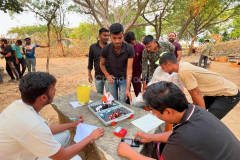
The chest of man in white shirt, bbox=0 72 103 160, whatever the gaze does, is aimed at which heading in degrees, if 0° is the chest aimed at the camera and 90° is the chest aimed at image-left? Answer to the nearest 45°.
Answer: approximately 225°

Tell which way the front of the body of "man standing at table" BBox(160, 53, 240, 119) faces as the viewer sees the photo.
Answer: to the viewer's left

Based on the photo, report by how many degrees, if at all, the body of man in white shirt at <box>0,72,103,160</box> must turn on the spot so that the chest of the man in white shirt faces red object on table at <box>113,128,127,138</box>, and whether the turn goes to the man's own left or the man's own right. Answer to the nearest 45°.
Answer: approximately 45° to the man's own right

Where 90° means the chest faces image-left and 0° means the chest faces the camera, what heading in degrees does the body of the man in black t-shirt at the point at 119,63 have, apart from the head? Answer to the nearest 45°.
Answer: approximately 0°

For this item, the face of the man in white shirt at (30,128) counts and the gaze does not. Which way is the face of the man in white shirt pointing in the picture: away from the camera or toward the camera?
away from the camera
